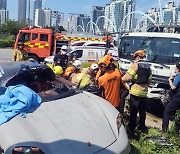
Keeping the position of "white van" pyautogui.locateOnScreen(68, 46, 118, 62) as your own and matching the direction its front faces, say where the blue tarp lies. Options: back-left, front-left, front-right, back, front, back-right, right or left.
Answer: left

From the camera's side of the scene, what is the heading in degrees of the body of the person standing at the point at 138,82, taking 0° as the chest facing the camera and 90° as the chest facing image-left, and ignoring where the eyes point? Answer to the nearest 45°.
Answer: approximately 135°

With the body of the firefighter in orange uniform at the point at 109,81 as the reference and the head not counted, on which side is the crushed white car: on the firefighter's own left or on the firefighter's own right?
on the firefighter's own left

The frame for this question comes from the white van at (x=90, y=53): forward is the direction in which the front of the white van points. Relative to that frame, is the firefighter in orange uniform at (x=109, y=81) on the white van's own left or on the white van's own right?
on the white van's own left

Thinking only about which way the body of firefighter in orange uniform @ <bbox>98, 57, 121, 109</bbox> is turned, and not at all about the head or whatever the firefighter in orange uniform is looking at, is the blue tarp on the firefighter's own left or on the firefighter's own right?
on the firefighter's own left

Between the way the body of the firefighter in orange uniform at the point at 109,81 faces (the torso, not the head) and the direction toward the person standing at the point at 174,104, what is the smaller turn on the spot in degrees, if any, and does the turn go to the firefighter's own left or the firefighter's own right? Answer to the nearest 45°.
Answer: approximately 90° to the firefighter's own right

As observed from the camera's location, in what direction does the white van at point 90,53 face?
facing to the left of the viewer

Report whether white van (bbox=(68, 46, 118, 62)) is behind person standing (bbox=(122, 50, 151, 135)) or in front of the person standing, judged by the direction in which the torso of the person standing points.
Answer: in front

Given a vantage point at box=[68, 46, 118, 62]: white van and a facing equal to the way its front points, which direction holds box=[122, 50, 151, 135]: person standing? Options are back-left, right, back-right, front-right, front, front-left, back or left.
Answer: left

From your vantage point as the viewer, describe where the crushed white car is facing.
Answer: facing the viewer and to the right of the viewer

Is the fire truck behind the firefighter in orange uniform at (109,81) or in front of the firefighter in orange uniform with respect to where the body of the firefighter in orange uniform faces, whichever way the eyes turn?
in front

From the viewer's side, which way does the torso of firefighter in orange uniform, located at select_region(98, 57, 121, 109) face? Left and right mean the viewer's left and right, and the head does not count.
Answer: facing away from the viewer and to the left of the viewer

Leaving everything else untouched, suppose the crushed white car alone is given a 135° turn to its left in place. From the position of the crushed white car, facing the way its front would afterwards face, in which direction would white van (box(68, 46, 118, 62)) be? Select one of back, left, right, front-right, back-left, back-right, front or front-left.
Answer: front

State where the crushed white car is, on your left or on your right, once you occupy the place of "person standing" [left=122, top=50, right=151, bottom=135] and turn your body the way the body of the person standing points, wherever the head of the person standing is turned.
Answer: on your left

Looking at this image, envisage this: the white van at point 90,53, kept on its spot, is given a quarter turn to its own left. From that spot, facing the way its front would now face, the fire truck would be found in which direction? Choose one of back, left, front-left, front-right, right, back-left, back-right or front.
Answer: back-right
